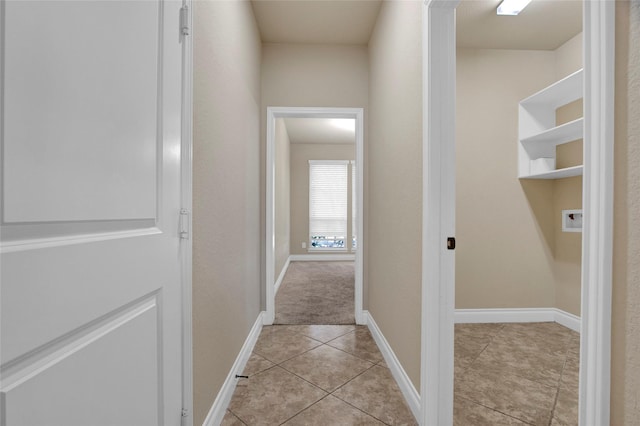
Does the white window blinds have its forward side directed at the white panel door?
yes

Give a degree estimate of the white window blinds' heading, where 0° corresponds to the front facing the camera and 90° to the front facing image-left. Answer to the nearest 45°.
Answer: approximately 0°

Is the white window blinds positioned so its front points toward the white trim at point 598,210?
yes
